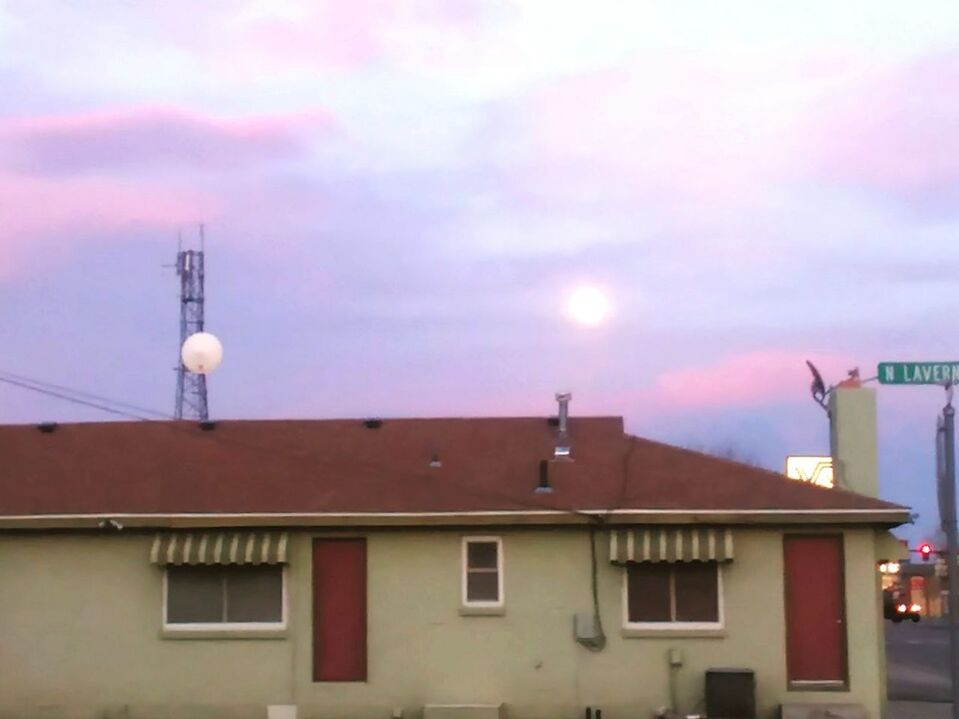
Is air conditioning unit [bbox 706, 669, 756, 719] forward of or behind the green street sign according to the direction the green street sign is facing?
behind

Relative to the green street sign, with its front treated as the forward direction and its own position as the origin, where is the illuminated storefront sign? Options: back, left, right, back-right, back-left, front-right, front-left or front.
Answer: back

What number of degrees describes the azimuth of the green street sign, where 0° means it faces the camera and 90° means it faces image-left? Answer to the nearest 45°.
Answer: approximately 0°

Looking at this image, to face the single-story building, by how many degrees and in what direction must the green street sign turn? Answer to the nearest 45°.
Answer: approximately 135° to its right
